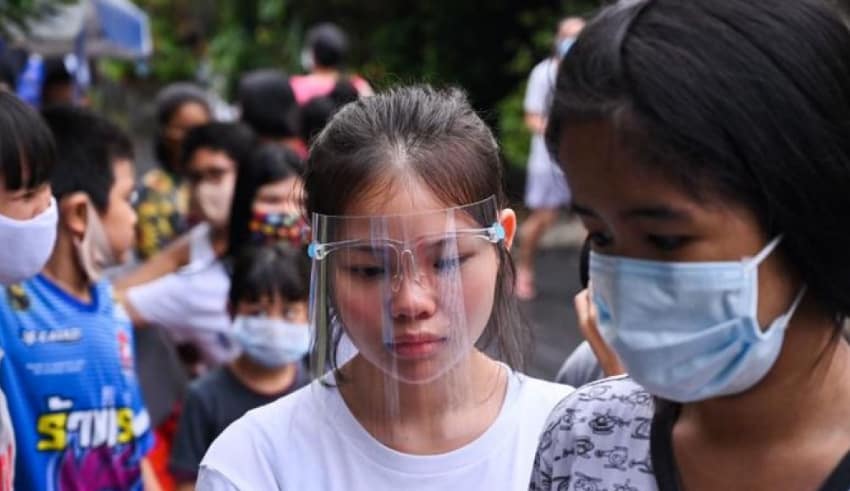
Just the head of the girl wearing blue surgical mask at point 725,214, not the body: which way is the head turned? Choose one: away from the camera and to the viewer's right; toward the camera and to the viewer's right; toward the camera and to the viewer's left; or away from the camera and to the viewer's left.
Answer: toward the camera and to the viewer's left

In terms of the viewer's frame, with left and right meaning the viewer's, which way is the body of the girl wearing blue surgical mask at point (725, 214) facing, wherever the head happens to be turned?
facing the viewer and to the left of the viewer

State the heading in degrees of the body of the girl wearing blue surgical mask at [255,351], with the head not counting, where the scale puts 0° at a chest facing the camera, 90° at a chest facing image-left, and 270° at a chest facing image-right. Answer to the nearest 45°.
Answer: approximately 0°

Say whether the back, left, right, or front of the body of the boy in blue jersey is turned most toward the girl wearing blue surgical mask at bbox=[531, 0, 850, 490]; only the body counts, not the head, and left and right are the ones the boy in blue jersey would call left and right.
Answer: front

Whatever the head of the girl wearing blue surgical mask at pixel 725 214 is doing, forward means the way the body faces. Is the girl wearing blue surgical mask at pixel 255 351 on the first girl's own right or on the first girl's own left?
on the first girl's own right

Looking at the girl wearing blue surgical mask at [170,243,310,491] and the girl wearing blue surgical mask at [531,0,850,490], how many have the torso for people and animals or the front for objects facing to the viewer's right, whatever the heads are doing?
0

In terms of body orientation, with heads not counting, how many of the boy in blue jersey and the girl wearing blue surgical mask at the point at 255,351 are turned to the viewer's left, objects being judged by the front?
0

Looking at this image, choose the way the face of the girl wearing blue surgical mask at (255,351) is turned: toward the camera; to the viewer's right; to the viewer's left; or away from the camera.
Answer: toward the camera
